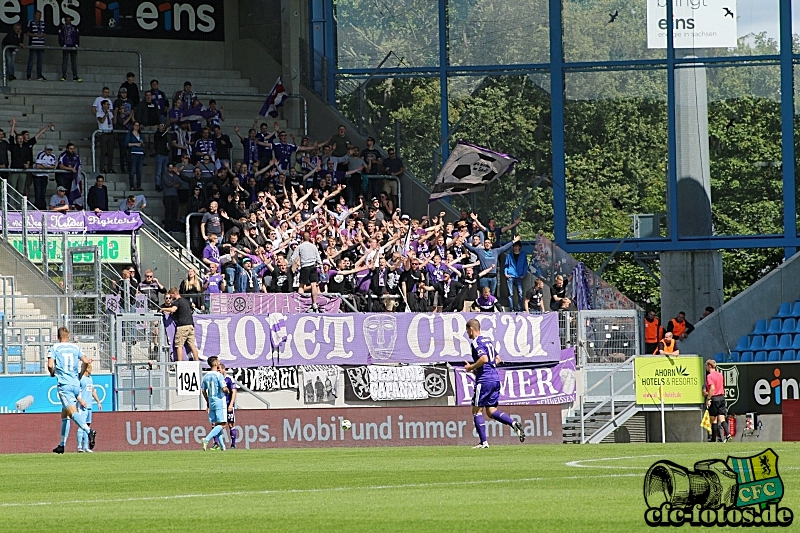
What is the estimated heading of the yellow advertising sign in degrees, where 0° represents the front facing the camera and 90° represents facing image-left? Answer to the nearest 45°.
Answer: approximately 0°

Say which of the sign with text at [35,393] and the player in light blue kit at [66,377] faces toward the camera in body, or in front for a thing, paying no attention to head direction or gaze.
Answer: the sign with text

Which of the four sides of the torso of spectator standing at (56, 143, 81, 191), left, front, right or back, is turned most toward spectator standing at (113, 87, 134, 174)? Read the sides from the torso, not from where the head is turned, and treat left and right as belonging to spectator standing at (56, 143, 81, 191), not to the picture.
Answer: left

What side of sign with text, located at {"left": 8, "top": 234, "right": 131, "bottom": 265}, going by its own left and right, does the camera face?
front

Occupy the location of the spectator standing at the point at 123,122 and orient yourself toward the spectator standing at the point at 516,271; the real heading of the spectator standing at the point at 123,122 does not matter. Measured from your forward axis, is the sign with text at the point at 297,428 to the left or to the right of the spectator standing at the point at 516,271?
right

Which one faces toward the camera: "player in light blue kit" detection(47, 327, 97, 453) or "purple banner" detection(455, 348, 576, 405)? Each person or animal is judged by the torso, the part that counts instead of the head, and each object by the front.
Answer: the purple banner

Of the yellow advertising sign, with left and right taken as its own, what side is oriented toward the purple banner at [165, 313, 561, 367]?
right

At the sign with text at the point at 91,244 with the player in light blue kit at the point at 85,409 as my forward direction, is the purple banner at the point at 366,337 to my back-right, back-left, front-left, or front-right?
front-left

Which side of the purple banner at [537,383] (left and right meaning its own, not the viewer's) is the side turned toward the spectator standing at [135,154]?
right

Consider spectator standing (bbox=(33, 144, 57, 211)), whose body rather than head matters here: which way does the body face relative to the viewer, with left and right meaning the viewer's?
facing the viewer and to the right of the viewer

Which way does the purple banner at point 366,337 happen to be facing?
toward the camera

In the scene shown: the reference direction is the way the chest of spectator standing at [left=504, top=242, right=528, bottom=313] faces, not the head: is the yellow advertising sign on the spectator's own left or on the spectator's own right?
on the spectator's own left

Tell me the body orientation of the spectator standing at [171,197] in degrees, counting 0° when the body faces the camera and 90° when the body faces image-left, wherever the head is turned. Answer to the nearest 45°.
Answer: approximately 315°

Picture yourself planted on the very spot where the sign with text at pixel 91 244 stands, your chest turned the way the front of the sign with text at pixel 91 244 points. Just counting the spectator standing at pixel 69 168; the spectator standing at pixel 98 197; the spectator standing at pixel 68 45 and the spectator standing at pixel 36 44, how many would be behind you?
4

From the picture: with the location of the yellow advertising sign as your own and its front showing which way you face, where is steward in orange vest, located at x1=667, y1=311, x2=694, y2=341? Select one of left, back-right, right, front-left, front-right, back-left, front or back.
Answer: back

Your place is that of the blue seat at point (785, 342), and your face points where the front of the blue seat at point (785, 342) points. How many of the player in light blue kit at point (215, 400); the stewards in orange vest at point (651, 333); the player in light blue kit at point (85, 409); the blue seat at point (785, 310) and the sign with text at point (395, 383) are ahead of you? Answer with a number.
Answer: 4

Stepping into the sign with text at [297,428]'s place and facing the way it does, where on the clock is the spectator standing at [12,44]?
The spectator standing is roughly at 5 o'clock from the sign with text.

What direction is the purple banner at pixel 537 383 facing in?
toward the camera
